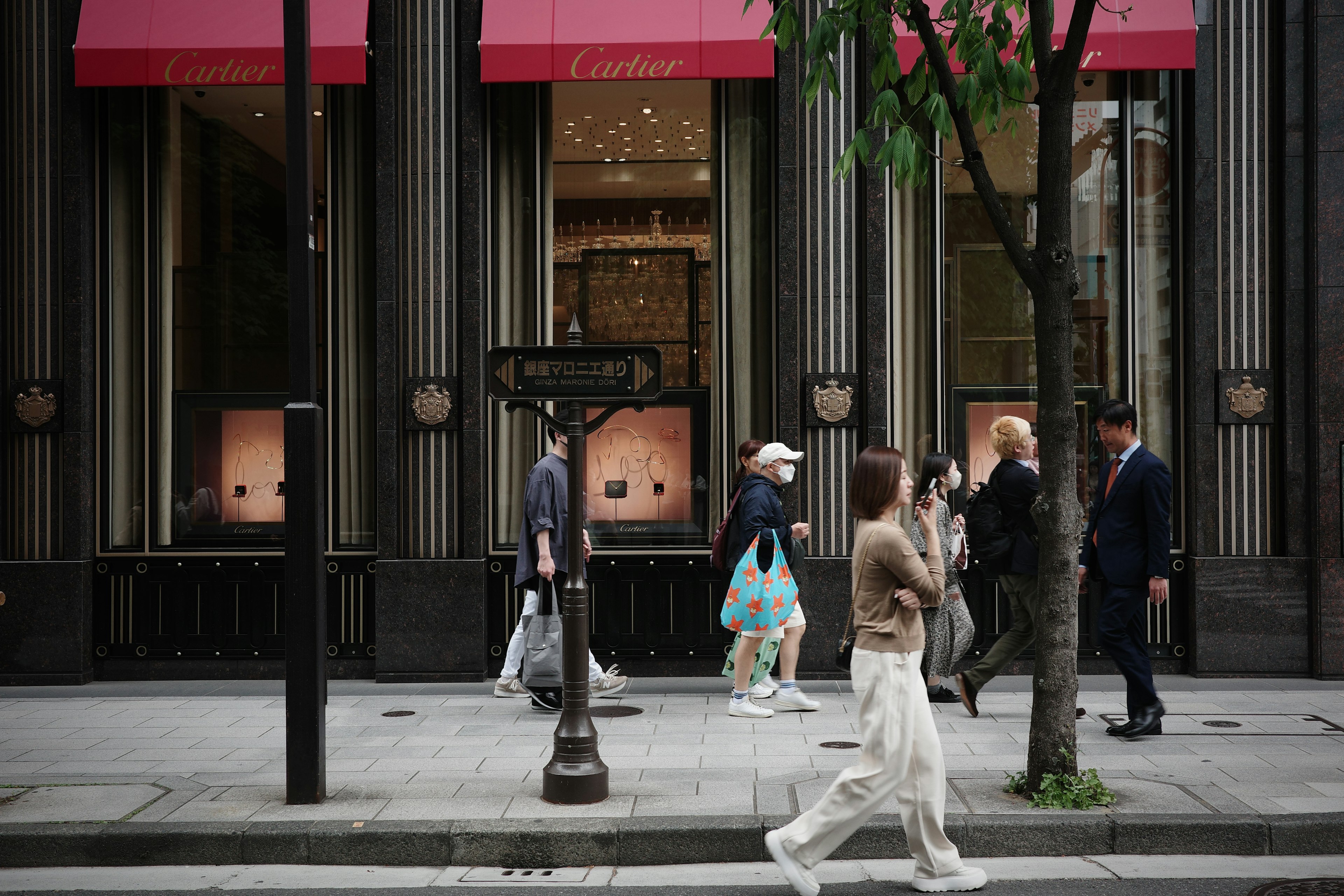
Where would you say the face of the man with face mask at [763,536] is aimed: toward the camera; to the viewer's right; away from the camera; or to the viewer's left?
to the viewer's right

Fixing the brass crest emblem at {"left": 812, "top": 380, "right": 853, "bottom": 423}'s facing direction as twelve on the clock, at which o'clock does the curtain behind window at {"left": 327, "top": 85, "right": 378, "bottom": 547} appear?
The curtain behind window is roughly at 3 o'clock from the brass crest emblem.

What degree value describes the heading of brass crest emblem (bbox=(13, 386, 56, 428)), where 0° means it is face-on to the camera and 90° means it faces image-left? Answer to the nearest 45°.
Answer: approximately 0°

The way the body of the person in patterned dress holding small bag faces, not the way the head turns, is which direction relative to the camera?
to the viewer's right

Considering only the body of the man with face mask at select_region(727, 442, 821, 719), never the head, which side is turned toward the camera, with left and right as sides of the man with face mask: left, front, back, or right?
right

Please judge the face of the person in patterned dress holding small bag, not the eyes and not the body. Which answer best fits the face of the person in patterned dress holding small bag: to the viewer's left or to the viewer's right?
to the viewer's right

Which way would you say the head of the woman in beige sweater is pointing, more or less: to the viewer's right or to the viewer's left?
to the viewer's right

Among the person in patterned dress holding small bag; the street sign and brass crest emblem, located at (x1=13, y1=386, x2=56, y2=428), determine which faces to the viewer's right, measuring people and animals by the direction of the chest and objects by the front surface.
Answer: the person in patterned dress holding small bag

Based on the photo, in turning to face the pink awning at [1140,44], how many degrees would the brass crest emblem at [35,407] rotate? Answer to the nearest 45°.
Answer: approximately 45° to its left
